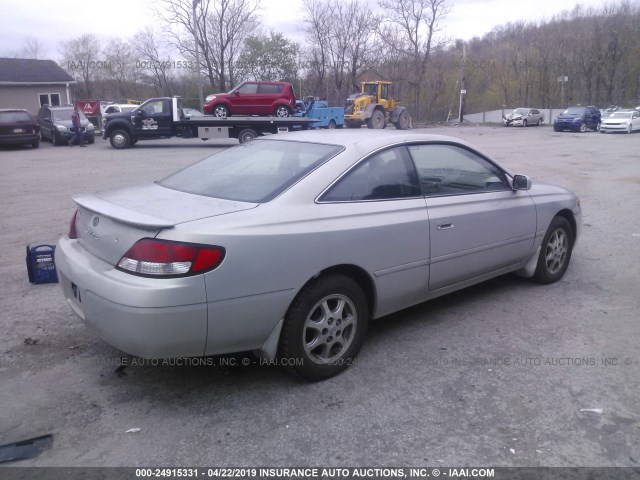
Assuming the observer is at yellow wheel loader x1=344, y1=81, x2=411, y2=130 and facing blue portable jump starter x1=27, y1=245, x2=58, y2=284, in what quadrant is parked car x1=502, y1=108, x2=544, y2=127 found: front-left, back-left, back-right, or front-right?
back-left

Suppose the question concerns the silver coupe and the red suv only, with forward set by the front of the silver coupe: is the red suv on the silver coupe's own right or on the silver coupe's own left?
on the silver coupe's own left

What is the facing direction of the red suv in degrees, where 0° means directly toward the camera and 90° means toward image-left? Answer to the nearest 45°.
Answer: approximately 90°

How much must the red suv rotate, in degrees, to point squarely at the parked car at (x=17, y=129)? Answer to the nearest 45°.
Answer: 0° — it already faces it

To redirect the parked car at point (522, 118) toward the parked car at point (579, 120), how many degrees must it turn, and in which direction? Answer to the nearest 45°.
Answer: approximately 90° to its left

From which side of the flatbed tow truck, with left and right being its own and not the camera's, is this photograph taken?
left

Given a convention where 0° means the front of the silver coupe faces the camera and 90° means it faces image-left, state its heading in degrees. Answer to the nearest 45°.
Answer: approximately 225°

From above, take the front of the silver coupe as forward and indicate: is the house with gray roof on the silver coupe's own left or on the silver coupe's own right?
on the silver coupe's own left

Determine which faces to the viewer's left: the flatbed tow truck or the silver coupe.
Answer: the flatbed tow truck
